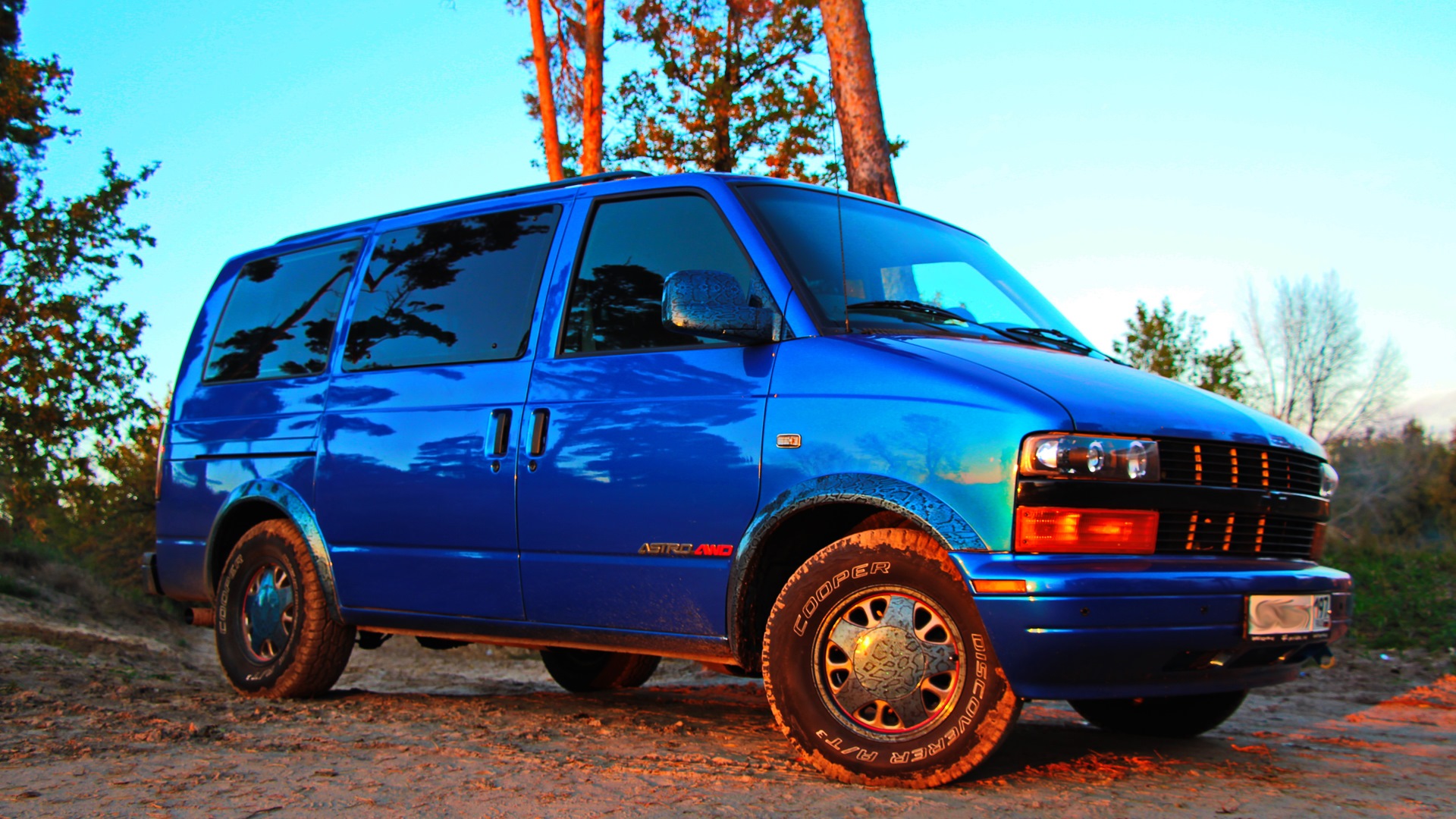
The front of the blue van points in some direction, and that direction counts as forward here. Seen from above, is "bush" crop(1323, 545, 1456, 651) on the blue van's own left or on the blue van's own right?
on the blue van's own left

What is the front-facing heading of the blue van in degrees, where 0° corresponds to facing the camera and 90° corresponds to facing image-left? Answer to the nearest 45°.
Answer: approximately 315°
